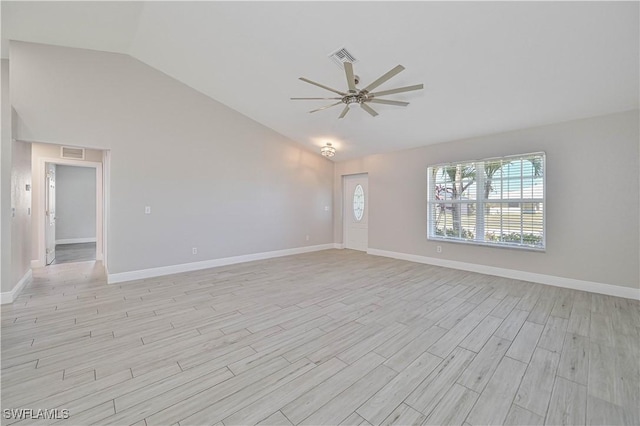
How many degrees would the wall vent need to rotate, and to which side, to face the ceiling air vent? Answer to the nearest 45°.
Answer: approximately 45° to its left

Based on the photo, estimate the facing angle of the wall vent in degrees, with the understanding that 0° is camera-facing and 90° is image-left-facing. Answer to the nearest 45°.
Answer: approximately 0°

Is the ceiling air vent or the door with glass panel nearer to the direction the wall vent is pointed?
the ceiling air vent

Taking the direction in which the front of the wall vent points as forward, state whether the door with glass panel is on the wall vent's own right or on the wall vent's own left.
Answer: on the wall vent's own left
